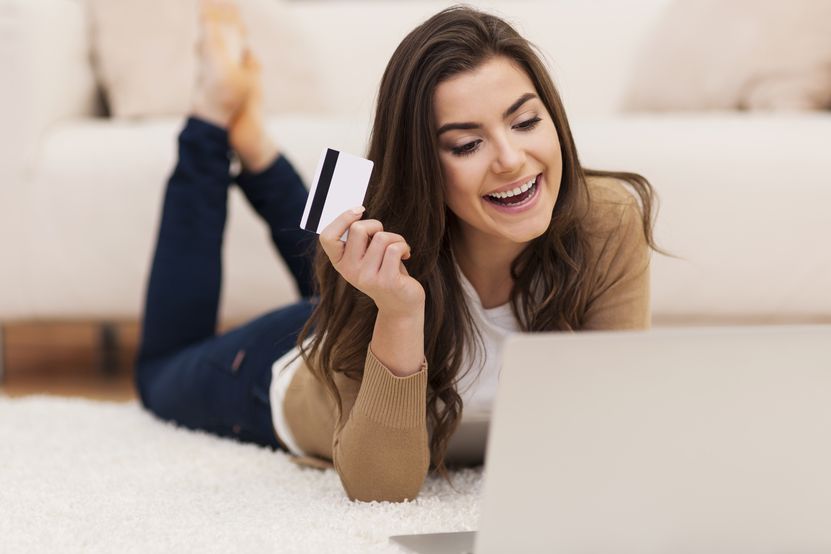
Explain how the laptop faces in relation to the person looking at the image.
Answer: facing away from the viewer and to the left of the viewer

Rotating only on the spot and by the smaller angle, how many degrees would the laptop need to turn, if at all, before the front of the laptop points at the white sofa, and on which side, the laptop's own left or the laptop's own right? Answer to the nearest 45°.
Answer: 0° — it already faces it

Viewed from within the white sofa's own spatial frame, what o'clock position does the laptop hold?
The laptop is roughly at 11 o'clock from the white sofa.

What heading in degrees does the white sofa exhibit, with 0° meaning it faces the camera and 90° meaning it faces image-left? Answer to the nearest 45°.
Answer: approximately 0°

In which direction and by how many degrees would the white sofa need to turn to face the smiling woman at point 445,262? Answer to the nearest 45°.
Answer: approximately 45° to its left

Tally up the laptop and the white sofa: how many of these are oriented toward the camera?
1
